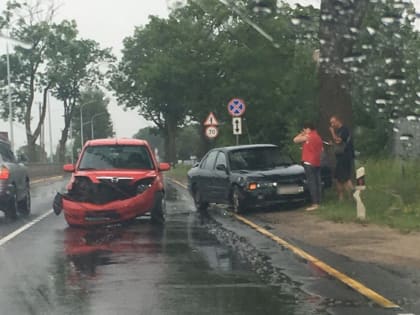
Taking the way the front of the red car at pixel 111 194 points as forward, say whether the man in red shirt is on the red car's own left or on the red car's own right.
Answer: on the red car's own left

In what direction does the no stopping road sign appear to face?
toward the camera

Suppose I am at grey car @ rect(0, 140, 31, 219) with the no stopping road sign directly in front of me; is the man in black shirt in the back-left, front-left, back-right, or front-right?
front-right

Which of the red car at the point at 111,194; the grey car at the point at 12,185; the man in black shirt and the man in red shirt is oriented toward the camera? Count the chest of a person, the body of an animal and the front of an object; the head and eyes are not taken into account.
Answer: the red car

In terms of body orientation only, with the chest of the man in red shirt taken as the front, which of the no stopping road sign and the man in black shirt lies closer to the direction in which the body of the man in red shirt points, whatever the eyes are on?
the no stopping road sign

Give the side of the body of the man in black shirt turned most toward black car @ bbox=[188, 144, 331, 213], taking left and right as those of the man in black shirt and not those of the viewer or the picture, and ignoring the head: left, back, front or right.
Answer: front

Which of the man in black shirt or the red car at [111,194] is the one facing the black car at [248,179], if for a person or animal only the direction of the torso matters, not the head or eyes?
the man in black shirt

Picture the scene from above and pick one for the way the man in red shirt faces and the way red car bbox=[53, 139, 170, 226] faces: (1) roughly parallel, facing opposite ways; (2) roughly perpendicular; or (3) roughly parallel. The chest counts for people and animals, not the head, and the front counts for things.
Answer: roughly perpendicular

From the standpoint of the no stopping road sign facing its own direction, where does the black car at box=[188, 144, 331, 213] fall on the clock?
The black car is roughly at 12 o'clock from the no stopping road sign.

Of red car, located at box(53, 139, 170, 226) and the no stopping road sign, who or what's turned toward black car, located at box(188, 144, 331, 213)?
the no stopping road sign

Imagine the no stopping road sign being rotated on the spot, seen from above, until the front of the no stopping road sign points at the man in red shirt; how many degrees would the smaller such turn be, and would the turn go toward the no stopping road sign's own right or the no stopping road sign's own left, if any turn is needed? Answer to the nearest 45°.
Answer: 0° — it already faces them

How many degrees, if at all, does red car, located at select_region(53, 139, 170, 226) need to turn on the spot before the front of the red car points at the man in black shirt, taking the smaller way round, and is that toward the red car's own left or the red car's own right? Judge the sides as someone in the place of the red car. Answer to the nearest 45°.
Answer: approximately 90° to the red car's own left

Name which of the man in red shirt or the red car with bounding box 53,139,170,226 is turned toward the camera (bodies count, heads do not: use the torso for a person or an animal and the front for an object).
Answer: the red car

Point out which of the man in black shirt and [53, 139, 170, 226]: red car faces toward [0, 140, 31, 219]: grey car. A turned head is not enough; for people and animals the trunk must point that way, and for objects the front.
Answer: the man in black shirt

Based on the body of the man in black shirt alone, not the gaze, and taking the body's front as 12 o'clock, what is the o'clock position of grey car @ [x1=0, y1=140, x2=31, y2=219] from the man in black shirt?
The grey car is roughly at 12 o'clock from the man in black shirt.

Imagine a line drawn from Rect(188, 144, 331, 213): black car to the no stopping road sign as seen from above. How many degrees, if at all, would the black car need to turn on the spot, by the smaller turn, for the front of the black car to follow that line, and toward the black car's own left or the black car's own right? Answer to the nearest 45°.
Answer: approximately 135° to the black car's own left
